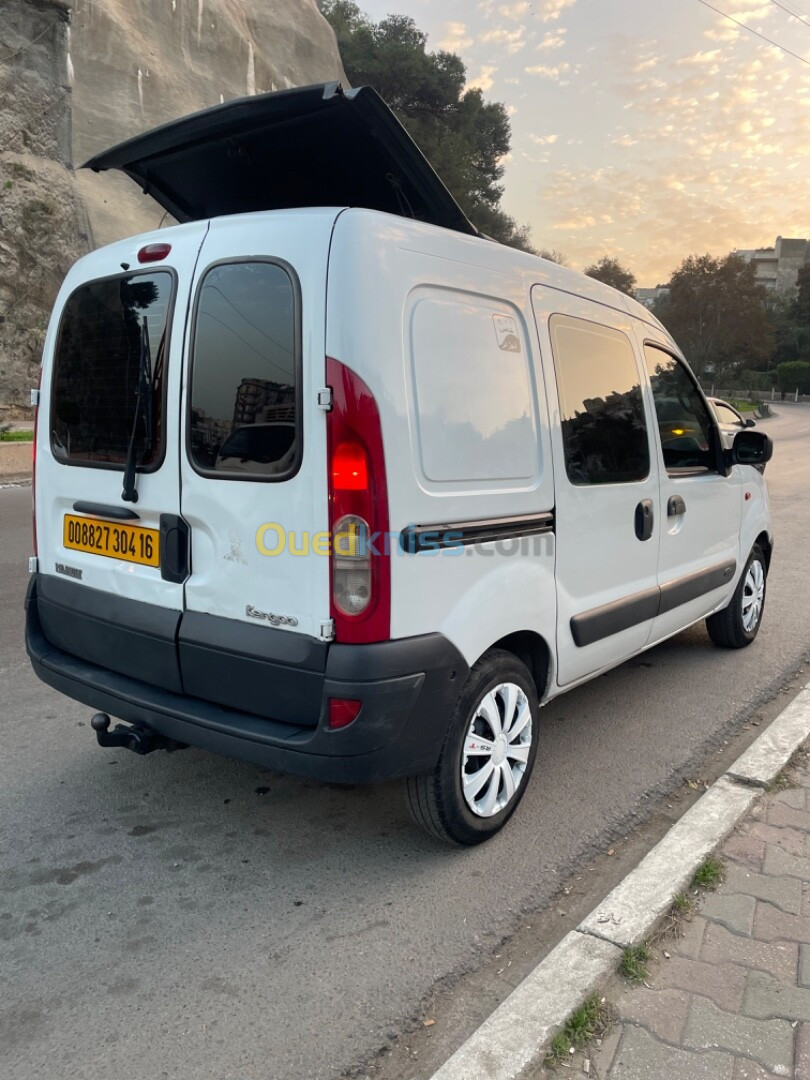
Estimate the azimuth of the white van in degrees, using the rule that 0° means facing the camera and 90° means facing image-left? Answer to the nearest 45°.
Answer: approximately 225°

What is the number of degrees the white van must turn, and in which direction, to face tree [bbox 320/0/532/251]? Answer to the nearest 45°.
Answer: approximately 45° to its left
